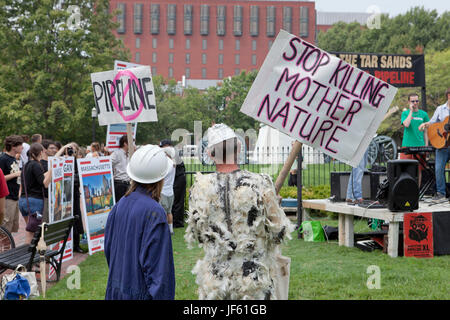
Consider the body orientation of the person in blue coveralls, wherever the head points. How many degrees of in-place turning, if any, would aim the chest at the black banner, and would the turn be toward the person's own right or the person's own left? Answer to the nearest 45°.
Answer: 0° — they already face it

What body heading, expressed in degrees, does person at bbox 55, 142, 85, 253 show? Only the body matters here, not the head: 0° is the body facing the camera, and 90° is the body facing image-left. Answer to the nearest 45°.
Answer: approximately 0°

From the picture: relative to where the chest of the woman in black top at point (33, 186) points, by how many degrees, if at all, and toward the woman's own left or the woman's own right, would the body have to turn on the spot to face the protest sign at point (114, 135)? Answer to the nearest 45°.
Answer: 0° — they already face it

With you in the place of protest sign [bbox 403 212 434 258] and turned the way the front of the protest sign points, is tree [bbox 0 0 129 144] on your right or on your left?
on your right

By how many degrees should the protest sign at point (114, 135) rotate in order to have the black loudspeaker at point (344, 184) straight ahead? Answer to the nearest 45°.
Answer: approximately 90° to its left

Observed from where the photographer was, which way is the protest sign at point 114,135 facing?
facing the viewer

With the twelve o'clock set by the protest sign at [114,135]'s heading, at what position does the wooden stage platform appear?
The wooden stage platform is roughly at 10 o'clock from the protest sign.

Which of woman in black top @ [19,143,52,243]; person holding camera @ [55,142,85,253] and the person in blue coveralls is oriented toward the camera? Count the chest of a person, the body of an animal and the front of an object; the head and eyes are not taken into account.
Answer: the person holding camera

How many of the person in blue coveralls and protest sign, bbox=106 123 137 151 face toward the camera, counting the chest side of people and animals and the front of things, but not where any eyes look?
1

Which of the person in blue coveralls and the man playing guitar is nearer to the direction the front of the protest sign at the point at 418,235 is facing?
the person in blue coveralls

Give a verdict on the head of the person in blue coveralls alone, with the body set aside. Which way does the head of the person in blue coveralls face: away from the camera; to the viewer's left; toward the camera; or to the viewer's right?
away from the camera

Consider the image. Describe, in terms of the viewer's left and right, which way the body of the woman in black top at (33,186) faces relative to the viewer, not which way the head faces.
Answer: facing away from the viewer and to the right of the viewer

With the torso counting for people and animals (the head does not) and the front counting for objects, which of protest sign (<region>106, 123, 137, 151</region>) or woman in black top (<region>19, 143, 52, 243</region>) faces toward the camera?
the protest sign
